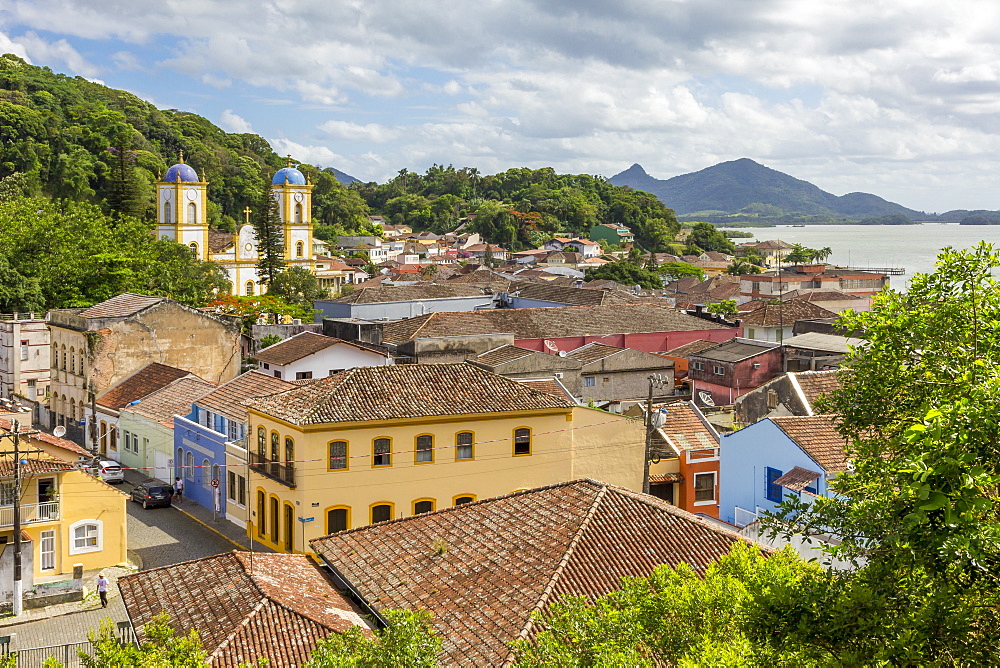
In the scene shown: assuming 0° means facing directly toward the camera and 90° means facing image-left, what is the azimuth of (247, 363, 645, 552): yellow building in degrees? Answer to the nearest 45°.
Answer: approximately 45°

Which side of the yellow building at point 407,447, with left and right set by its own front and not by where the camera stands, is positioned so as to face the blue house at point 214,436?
right

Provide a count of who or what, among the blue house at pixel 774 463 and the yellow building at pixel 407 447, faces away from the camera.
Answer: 0

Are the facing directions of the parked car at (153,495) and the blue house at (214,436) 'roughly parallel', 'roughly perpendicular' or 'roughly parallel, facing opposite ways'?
roughly perpendicular

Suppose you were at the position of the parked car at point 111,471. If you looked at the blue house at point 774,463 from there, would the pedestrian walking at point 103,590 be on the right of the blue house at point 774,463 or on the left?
right

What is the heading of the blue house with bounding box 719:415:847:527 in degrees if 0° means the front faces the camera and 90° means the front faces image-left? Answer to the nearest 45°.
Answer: approximately 45°

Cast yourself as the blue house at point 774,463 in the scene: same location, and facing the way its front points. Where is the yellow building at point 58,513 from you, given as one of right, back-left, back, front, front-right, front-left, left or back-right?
front-right

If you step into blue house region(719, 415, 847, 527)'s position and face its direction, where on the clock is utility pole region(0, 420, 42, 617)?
The utility pole is roughly at 1 o'clock from the blue house.

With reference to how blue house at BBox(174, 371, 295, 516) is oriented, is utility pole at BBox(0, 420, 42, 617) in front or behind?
in front
